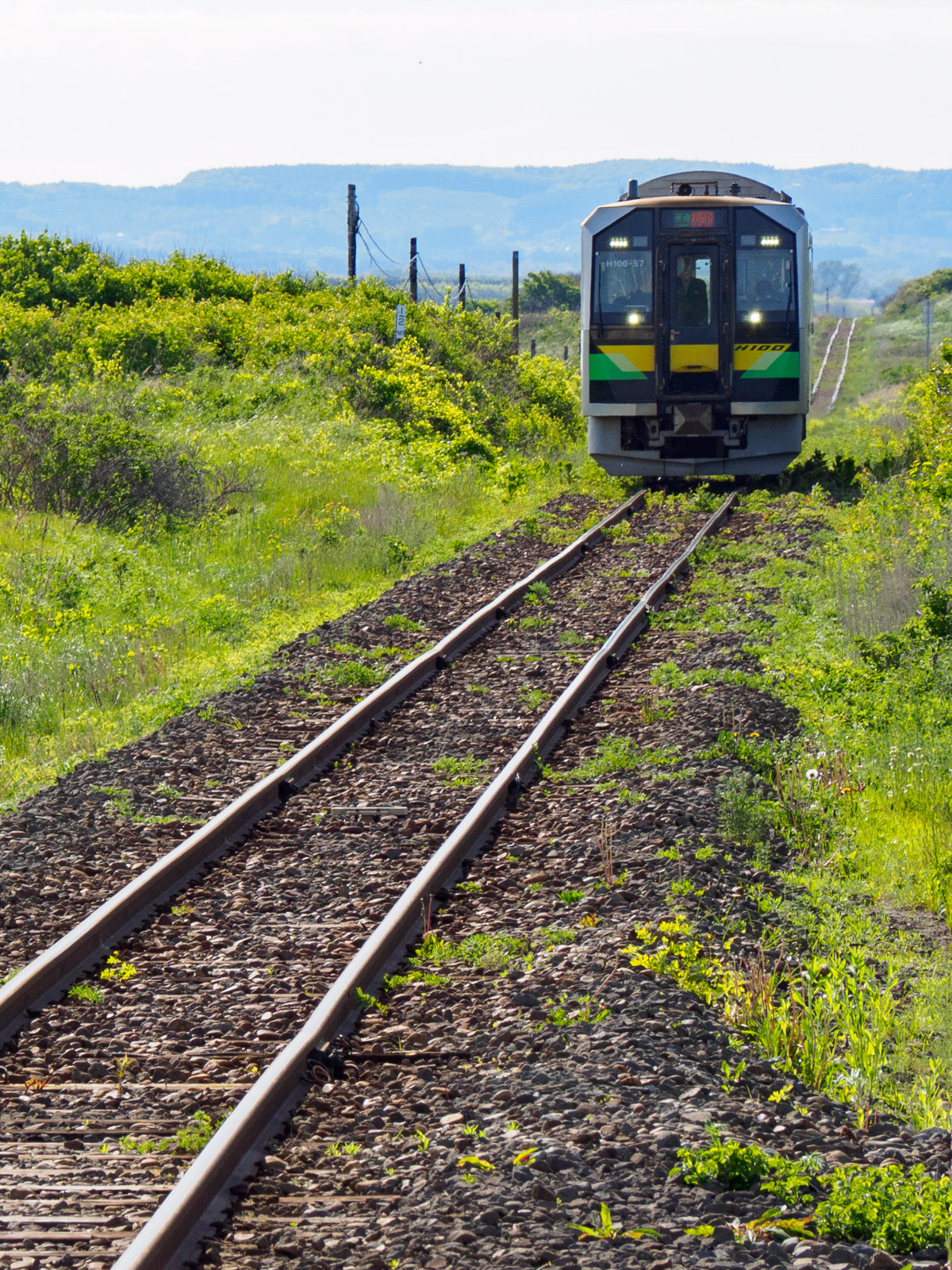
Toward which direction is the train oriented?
toward the camera

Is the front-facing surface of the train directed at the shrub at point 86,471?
no

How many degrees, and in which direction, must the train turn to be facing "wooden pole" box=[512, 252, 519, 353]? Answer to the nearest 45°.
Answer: approximately 180°

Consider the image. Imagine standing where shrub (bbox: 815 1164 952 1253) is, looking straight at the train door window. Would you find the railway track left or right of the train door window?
left

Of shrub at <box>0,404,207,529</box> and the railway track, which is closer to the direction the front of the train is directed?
the railway track

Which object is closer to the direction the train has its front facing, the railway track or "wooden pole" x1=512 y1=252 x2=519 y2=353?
the railway track

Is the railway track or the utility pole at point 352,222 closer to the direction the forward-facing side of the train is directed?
the railway track

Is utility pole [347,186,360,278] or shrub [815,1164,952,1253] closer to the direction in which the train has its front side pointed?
the shrub

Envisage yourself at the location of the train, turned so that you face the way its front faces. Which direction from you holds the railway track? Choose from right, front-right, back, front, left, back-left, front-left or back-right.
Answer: front

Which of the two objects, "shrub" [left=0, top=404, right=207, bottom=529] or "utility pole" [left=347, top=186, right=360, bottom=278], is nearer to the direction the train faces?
the shrub

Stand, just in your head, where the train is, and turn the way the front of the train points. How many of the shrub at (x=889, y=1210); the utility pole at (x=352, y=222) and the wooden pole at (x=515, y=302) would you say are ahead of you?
1

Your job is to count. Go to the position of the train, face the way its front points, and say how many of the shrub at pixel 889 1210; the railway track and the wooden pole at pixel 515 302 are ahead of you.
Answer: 2

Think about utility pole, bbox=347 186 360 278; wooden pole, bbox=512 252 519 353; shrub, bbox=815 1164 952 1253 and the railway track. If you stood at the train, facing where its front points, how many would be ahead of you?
2

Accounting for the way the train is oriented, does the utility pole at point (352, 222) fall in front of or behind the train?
behind

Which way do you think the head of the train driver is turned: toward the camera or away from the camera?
toward the camera

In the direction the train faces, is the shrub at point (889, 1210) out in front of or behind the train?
in front
